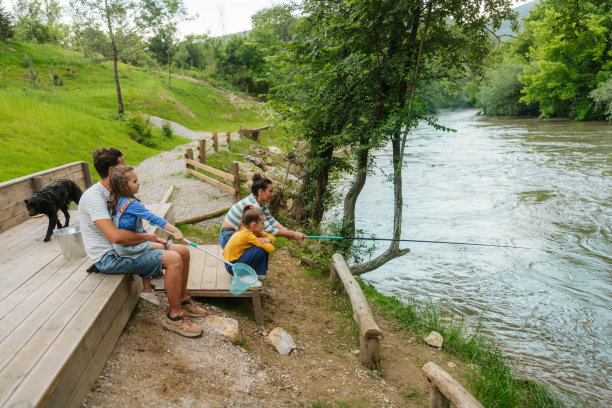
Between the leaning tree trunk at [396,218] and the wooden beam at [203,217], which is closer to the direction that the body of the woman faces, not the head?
the leaning tree trunk

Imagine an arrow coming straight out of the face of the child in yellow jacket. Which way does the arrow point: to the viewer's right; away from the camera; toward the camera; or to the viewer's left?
to the viewer's right

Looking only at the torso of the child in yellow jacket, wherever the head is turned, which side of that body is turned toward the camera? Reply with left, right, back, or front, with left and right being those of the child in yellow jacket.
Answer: right

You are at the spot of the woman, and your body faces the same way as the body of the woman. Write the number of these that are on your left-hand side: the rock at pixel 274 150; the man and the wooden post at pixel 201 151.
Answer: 2

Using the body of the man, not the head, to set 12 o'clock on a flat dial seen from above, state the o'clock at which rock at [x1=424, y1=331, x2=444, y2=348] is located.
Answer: The rock is roughly at 12 o'clock from the man.

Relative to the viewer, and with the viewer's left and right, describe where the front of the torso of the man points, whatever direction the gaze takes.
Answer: facing to the right of the viewer

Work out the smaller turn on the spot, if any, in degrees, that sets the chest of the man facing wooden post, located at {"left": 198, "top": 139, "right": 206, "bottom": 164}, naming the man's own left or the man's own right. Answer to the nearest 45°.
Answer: approximately 90° to the man's own left

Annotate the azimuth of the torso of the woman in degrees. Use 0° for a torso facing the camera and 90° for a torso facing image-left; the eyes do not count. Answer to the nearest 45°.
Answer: approximately 270°
